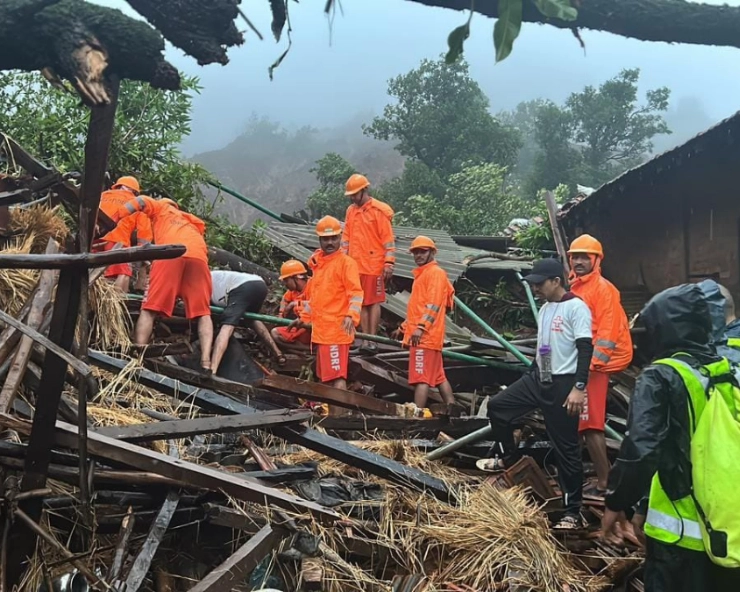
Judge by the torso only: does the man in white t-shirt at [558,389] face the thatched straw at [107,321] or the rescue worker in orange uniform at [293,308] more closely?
the thatched straw

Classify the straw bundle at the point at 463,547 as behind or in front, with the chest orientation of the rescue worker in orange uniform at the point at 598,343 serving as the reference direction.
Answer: in front

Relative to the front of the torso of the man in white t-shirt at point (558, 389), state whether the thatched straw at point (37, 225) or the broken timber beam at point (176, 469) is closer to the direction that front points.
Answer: the broken timber beam

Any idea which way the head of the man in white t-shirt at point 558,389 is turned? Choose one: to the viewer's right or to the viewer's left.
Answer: to the viewer's left

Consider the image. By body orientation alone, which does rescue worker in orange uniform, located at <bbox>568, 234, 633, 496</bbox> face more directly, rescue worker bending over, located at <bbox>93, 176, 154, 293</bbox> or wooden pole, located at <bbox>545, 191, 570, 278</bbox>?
the rescue worker bending over

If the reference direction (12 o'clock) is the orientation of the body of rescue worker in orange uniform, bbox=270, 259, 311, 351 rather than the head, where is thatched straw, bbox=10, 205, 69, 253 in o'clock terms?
The thatched straw is roughly at 12 o'clock from the rescue worker in orange uniform.

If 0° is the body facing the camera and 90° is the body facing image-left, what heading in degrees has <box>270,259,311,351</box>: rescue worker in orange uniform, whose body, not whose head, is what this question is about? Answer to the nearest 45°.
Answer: approximately 315°

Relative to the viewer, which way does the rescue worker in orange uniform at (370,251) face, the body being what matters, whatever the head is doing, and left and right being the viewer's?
facing the viewer and to the left of the viewer

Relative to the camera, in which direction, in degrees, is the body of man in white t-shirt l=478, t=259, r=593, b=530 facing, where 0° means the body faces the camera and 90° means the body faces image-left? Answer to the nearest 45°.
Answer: approximately 45°

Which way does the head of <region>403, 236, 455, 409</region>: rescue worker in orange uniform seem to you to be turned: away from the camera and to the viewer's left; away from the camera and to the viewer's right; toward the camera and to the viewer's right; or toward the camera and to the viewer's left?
toward the camera and to the viewer's left
